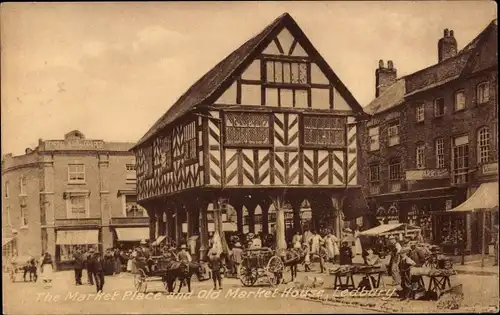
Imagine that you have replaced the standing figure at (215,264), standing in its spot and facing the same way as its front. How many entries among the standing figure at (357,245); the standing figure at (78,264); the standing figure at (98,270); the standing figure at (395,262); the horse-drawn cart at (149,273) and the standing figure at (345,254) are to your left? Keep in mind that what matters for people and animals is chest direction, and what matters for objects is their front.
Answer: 3

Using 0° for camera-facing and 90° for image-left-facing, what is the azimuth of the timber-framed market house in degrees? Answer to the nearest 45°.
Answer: approximately 0°

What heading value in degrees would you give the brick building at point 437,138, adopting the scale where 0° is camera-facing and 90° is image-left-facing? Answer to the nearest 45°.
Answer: approximately 45°

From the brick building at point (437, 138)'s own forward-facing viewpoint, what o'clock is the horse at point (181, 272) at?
The horse is roughly at 1 o'clock from the brick building.

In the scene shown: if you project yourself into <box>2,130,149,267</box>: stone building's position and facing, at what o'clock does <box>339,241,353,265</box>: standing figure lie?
The standing figure is roughly at 9 o'clock from the stone building.
